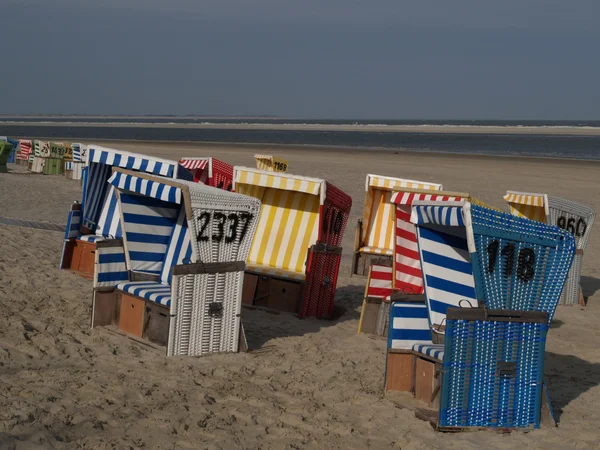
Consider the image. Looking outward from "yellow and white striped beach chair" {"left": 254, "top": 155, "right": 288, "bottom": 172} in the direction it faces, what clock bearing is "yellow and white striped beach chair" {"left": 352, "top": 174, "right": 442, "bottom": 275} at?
"yellow and white striped beach chair" {"left": 352, "top": 174, "right": 442, "bottom": 275} is roughly at 10 o'clock from "yellow and white striped beach chair" {"left": 254, "top": 155, "right": 288, "bottom": 172}.

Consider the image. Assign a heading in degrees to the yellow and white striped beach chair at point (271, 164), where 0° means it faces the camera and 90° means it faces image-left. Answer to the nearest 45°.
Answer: approximately 45°

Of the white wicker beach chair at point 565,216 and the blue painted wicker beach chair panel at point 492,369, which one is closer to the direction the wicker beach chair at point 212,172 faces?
the blue painted wicker beach chair panel

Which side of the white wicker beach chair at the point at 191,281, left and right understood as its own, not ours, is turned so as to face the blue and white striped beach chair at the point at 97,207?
right

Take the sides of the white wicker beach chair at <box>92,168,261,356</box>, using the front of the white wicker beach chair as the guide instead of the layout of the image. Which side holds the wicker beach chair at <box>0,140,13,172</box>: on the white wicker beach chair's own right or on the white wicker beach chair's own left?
on the white wicker beach chair's own right

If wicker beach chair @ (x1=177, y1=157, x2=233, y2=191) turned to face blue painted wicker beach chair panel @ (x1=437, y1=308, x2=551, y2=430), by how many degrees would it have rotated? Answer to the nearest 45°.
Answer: approximately 45° to its left
